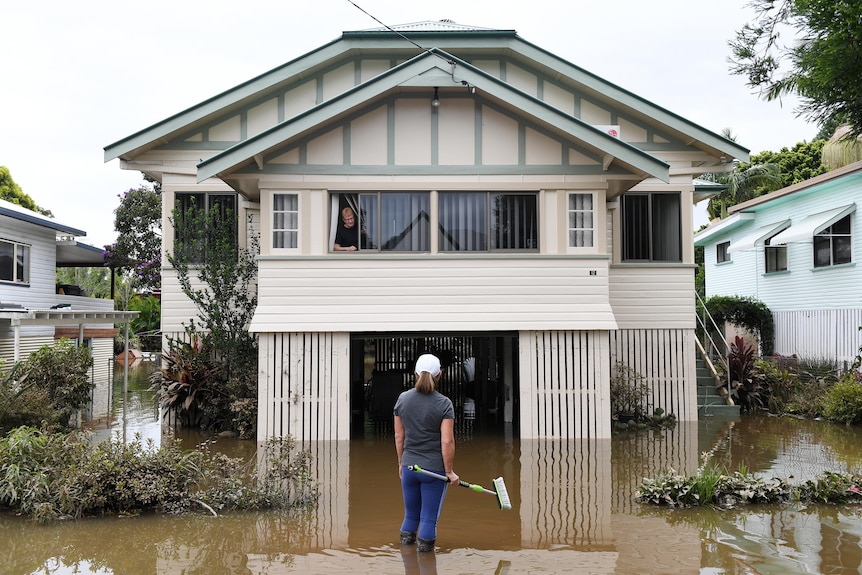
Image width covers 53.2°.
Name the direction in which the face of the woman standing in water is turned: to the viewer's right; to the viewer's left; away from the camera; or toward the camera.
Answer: away from the camera

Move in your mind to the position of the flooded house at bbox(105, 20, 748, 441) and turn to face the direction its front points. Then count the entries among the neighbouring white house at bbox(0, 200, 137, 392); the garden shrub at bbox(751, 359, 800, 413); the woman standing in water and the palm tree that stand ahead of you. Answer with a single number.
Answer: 1

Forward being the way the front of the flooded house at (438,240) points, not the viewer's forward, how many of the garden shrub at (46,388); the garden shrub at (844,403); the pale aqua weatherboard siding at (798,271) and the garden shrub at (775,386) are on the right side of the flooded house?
1

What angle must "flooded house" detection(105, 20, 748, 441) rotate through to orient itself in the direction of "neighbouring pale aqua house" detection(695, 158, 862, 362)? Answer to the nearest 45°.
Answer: approximately 135° to its left

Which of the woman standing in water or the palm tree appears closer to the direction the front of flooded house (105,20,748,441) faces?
the woman standing in water

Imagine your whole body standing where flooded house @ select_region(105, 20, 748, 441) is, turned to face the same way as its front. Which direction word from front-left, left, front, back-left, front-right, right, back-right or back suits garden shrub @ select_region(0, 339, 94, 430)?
right

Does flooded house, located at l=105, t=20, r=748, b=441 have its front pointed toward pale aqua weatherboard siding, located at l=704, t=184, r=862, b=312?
no

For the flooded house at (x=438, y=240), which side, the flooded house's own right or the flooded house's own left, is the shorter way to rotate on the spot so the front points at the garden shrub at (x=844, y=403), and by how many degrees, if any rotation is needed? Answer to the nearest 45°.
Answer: approximately 90° to the flooded house's own left

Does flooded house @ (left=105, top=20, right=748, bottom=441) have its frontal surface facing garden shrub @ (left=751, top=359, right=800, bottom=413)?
no

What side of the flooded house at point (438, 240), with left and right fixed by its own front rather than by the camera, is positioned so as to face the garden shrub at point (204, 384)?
right

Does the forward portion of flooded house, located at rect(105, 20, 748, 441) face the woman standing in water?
yes

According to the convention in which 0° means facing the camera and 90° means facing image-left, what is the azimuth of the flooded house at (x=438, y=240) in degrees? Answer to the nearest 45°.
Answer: approximately 0°

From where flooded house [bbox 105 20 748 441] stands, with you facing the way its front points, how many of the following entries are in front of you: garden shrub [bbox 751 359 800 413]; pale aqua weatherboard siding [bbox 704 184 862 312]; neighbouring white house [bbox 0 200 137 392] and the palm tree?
0

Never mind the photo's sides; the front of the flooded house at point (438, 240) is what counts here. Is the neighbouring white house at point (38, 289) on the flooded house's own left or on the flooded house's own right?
on the flooded house's own right
